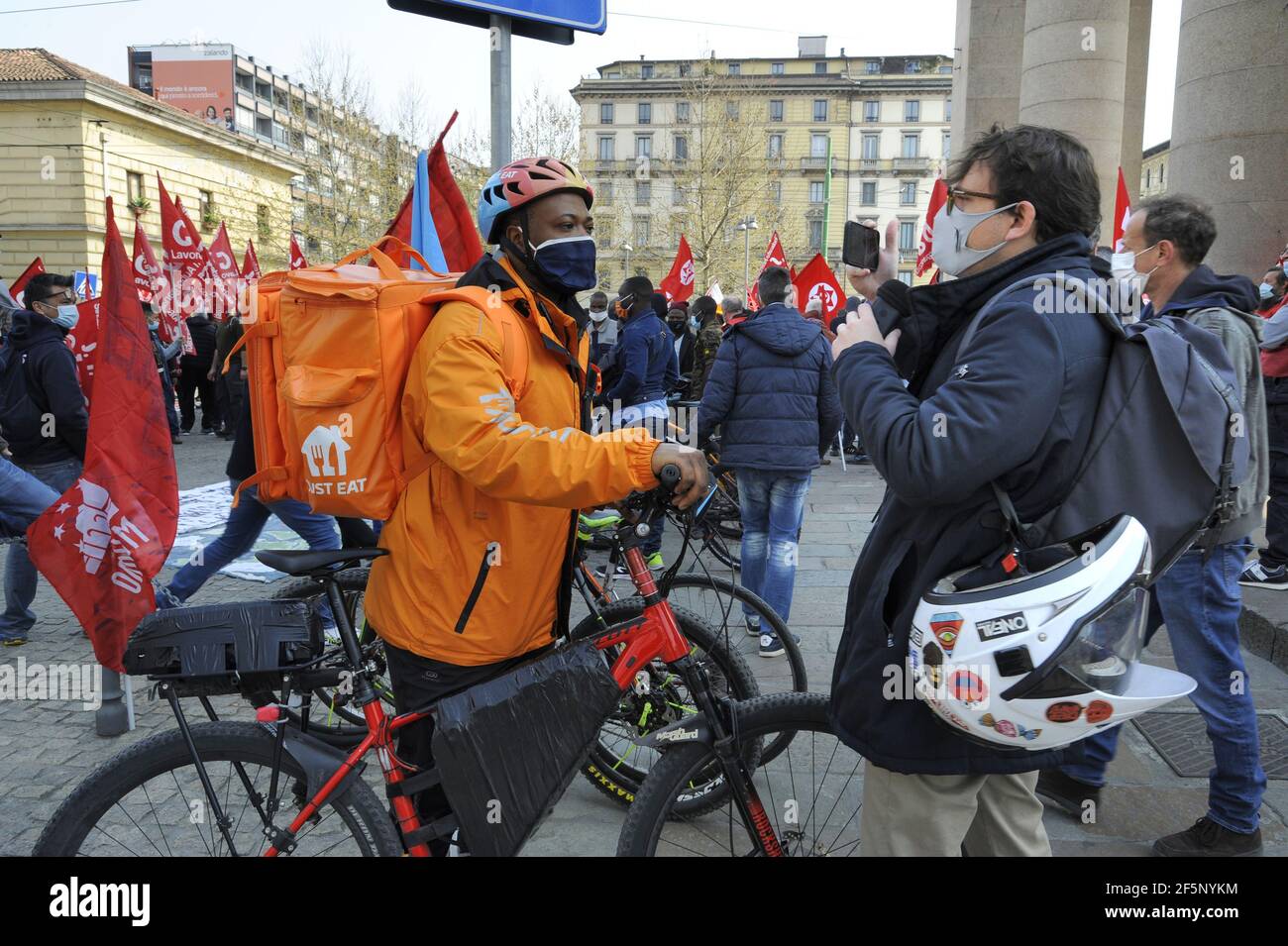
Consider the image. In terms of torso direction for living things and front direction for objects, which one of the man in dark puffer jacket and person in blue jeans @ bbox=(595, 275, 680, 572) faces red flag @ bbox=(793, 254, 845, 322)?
the man in dark puffer jacket

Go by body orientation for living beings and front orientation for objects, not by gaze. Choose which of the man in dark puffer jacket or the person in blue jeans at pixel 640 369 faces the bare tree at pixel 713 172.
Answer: the man in dark puffer jacket

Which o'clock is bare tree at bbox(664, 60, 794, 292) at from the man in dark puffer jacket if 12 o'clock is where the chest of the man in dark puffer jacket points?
The bare tree is roughly at 12 o'clock from the man in dark puffer jacket.

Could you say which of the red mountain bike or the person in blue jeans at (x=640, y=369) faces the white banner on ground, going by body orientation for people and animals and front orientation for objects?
the person in blue jeans

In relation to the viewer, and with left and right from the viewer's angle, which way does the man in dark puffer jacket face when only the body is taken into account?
facing away from the viewer

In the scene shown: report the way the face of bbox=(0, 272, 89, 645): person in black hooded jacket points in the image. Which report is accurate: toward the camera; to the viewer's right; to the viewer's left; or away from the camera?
to the viewer's right

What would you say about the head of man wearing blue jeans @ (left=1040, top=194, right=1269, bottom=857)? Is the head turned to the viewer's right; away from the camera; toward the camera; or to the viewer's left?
to the viewer's left

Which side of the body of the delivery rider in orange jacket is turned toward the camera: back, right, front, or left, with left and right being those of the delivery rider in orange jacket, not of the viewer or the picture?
right

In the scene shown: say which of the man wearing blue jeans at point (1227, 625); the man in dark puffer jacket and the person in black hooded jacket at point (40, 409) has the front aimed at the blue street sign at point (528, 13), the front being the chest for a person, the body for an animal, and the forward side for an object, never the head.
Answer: the man wearing blue jeans

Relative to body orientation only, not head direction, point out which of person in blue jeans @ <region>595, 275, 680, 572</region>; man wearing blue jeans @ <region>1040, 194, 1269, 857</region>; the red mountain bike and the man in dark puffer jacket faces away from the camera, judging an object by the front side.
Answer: the man in dark puffer jacket
